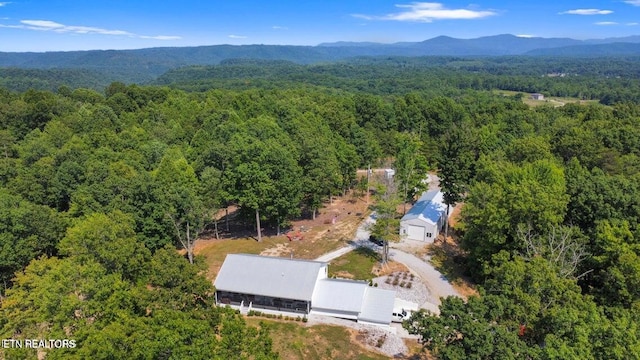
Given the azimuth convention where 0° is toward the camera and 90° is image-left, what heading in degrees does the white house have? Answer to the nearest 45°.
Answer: approximately 0°

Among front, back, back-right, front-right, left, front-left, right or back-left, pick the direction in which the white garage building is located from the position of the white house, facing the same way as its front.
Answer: back-left
